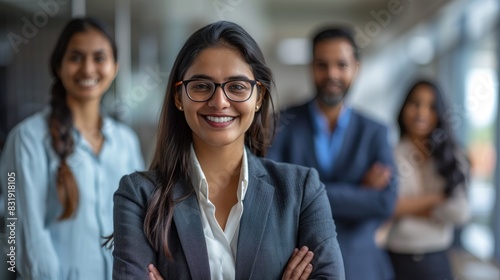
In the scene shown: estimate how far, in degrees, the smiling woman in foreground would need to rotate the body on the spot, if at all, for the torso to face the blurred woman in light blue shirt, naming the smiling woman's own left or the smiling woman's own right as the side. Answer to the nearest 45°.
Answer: approximately 135° to the smiling woman's own right

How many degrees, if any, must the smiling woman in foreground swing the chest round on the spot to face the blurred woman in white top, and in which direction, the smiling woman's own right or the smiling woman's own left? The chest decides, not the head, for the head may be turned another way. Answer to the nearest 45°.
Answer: approximately 135° to the smiling woman's own left

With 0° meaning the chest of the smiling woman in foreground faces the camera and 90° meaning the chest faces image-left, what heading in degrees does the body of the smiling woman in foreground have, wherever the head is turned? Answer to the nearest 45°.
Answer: approximately 0°
